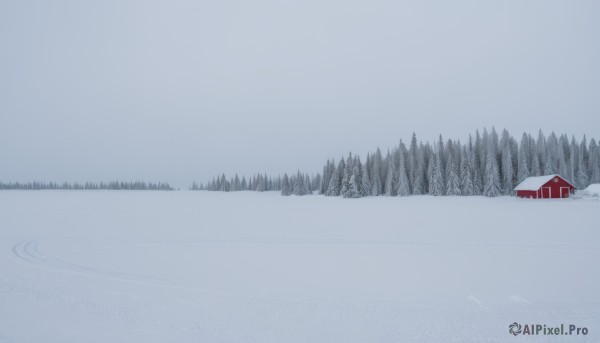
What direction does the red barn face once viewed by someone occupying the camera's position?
facing the viewer and to the right of the viewer
